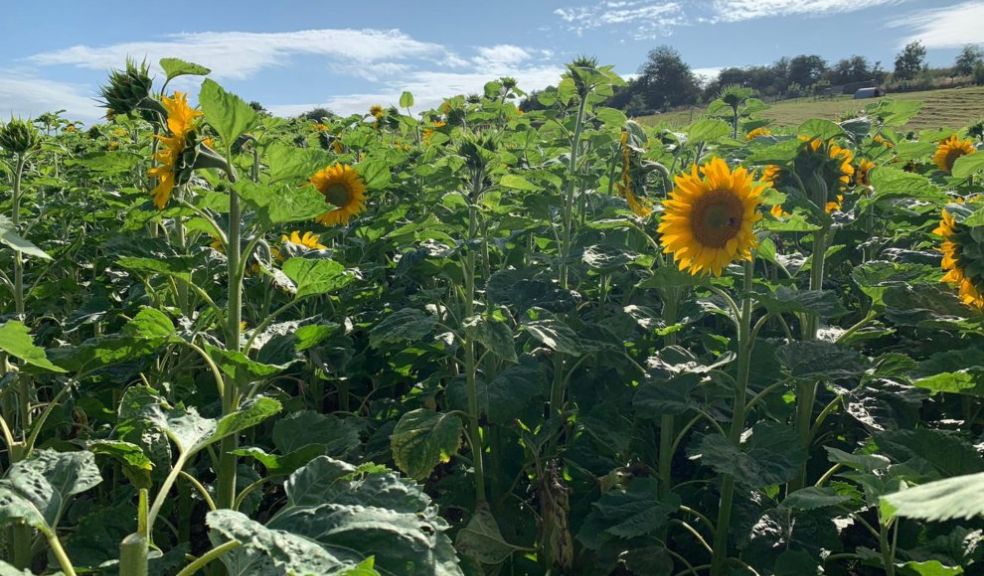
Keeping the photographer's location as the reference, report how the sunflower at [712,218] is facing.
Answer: facing the viewer

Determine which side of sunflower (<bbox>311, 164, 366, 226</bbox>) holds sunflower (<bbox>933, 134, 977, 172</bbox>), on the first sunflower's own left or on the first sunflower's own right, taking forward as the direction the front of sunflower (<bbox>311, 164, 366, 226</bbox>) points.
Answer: on the first sunflower's own left

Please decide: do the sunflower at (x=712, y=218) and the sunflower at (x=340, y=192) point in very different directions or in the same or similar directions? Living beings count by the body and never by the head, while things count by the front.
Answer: same or similar directions

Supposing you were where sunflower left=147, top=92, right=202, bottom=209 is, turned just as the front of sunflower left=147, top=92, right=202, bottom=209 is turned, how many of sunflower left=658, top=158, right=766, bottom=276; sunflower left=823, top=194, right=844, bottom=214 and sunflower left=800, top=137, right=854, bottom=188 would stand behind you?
3

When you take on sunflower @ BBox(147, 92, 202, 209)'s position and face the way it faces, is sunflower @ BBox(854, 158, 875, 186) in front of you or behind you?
behind

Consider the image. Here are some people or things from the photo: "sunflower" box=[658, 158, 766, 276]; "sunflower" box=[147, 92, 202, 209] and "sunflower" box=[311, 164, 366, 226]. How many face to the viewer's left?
1

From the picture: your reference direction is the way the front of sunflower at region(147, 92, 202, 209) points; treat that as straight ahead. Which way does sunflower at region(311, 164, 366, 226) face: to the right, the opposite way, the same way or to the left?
to the left

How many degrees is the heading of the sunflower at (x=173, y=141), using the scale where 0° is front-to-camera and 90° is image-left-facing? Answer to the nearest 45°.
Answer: approximately 90°

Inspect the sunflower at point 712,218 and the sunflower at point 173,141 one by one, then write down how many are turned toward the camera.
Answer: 1

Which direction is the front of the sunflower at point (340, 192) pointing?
toward the camera

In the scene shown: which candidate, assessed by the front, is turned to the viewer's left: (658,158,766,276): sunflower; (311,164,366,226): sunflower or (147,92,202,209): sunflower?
(147,92,202,209): sunflower

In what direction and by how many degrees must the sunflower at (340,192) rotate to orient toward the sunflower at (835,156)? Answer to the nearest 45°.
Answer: approximately 45° to its left
